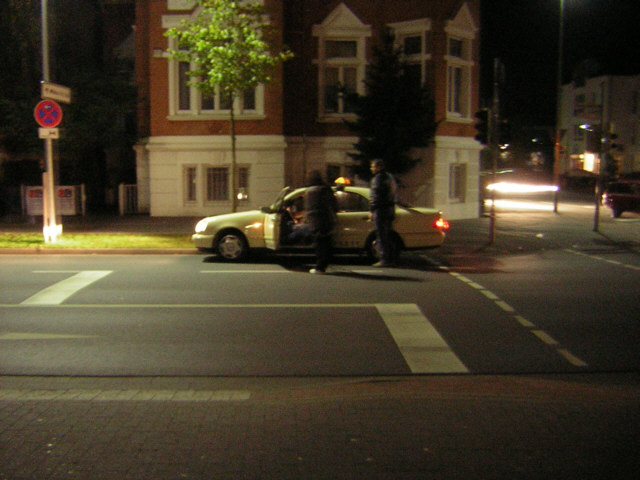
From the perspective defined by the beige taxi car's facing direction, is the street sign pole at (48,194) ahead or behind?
ahead

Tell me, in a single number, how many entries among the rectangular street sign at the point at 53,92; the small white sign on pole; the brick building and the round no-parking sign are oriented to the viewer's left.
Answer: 0

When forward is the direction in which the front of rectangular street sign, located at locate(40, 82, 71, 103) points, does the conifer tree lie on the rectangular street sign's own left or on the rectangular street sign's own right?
on the rectangular street sign's own left

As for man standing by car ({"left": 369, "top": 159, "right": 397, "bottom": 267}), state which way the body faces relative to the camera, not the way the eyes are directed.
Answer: to the viewer's left

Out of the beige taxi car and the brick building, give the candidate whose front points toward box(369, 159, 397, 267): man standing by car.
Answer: the brick building

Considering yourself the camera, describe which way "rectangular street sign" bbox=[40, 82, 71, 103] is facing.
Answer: facing the viewer

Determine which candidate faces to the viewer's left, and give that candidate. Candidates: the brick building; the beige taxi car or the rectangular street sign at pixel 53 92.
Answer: the beige taxi car

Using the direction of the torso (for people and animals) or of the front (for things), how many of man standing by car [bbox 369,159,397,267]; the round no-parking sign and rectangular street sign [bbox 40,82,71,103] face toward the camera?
2

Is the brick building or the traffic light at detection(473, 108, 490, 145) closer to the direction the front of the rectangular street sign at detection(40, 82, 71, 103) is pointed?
the traffic light

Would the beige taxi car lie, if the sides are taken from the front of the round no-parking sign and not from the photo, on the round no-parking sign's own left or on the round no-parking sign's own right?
on the round no-parking sign's own left

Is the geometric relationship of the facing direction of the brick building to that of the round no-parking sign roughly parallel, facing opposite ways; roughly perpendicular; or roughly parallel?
roughly parallel

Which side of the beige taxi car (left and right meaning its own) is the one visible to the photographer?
left

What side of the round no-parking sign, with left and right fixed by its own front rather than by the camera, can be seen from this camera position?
front

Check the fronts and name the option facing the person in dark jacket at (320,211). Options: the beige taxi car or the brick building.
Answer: the brick building

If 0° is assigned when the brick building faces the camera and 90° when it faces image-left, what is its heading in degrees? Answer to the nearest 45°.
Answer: approximately 0°

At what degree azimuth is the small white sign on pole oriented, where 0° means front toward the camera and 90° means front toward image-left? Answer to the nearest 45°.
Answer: approximately 0°

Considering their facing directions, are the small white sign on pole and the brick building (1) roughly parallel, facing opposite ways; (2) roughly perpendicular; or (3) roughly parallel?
roughly parallel
